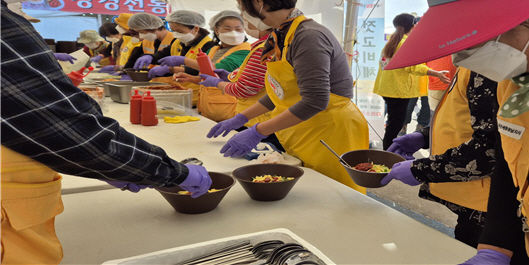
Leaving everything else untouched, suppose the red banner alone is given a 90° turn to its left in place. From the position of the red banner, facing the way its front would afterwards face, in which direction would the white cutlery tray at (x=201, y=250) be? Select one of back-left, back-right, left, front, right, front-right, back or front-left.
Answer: right

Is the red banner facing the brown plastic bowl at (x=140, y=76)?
yes

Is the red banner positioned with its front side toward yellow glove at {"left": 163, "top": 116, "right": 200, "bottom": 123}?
yes

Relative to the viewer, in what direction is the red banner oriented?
toward the camera

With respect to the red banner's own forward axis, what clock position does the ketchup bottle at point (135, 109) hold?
The ketchup bottle is roughly at 12 o'clock from the red banner.

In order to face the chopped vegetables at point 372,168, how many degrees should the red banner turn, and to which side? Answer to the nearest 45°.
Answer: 0° — it already faces it

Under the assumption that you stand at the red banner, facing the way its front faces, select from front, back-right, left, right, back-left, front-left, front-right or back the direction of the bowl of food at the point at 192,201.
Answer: front

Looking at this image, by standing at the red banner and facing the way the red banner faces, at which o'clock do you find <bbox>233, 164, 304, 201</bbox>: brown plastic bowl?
The brown plastic bowl is roughly at 12 o'clock from the red banner.

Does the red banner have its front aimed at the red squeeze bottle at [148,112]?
yes
